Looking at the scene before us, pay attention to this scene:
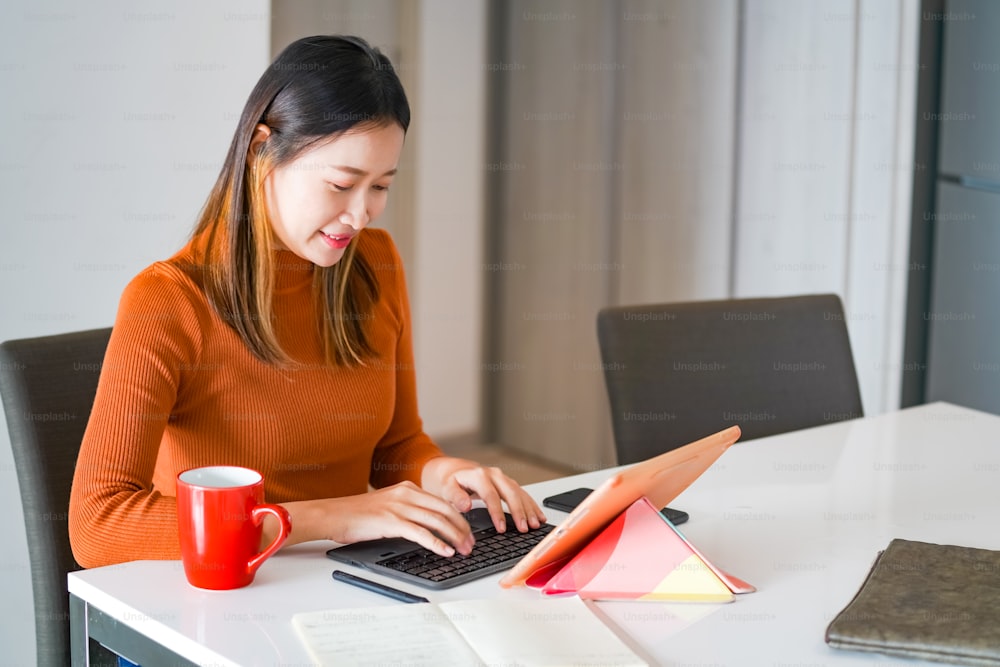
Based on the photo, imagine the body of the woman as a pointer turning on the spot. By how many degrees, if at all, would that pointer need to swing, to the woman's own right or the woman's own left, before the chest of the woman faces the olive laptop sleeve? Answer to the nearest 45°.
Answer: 0° — they already face it

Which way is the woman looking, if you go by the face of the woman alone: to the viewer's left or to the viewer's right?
to the viewer's right

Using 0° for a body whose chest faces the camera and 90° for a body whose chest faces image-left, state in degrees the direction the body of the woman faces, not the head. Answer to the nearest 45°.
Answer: approximately 315°
